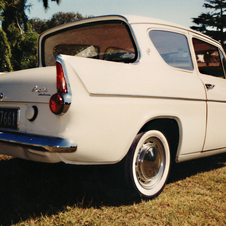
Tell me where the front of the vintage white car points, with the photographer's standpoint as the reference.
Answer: facing away from the viewer and to the right of the viewer

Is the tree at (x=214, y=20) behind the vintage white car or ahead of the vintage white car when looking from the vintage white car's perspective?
ahead
